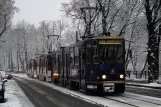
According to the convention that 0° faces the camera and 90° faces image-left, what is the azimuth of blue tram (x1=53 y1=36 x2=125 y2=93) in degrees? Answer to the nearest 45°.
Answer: approximately 315°
